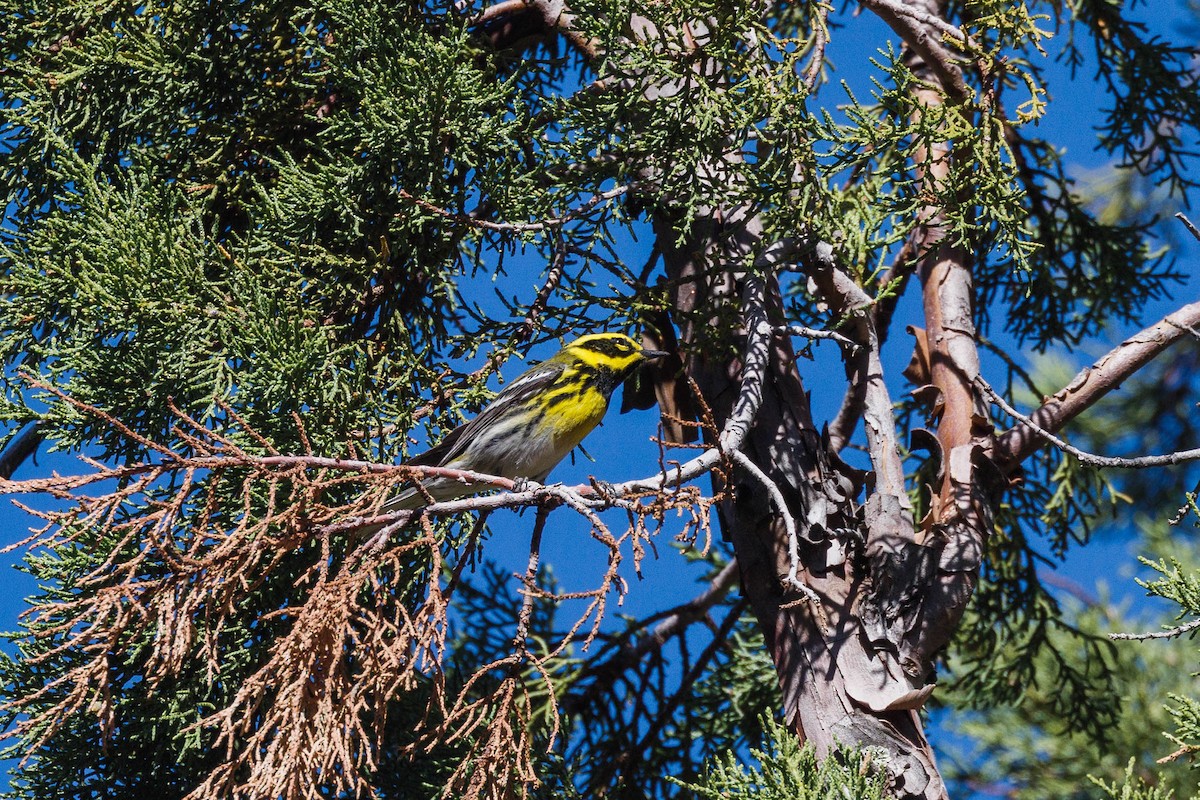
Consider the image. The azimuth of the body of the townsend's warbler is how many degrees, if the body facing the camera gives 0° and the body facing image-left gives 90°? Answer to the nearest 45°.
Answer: approximately 270°
